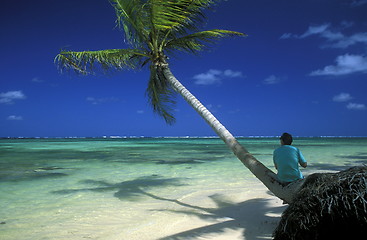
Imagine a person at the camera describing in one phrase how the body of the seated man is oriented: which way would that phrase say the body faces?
away from the camera
